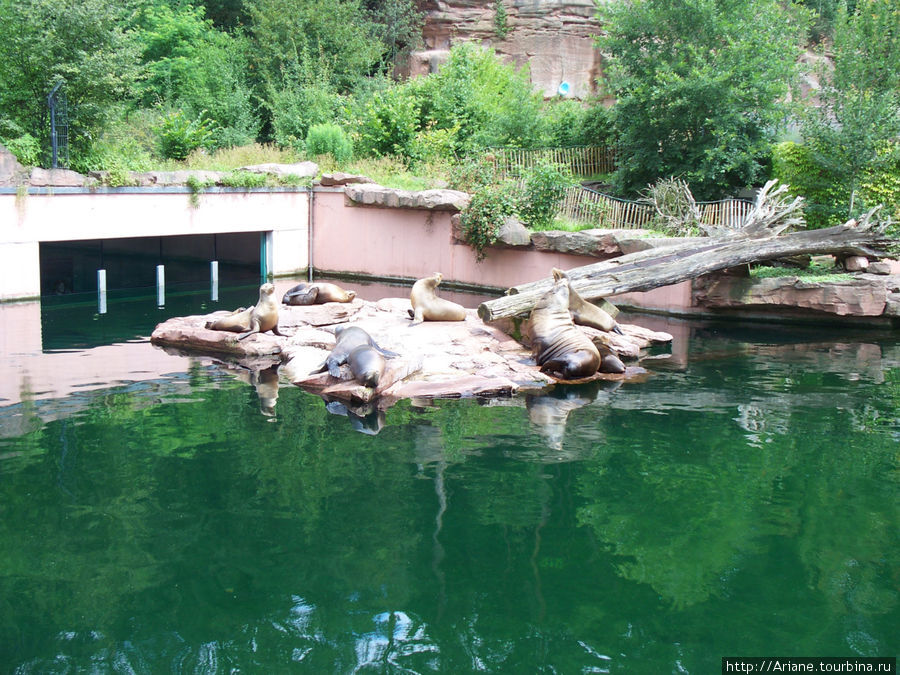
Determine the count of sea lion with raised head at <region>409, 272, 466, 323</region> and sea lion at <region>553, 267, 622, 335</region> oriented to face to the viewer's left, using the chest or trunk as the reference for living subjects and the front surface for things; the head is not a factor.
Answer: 2

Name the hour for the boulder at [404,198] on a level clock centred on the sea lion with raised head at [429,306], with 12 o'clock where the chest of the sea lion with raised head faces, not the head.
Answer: The boulder is roughly at 3 o'clock from the sea lion with raised head.

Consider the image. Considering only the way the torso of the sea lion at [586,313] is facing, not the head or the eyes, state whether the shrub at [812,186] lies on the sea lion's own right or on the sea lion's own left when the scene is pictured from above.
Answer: on the sea lion's own right

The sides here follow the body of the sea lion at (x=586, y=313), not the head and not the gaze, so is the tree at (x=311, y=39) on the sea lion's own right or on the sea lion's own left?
on the sea lion's own right

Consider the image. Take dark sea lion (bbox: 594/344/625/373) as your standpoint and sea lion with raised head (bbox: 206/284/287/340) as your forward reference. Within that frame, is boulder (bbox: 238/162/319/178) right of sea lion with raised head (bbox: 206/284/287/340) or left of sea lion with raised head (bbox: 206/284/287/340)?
right

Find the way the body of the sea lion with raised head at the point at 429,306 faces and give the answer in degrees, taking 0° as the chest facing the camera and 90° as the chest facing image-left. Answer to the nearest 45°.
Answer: approximately 90°

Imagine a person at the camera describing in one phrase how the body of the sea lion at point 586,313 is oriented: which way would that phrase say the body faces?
to the viewer's left

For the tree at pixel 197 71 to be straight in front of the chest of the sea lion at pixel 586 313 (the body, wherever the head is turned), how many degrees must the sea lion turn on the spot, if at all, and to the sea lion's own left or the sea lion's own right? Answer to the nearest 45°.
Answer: approximately 45° to the sea lion's own right

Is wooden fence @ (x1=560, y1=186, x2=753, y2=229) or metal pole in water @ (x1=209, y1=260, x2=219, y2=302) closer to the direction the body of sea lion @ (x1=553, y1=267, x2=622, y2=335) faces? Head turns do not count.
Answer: the metal pole in water

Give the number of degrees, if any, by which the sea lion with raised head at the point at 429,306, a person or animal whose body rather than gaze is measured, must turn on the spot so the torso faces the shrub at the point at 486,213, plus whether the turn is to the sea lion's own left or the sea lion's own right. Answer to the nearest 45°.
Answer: approximately 90° to the sea lion's own right
